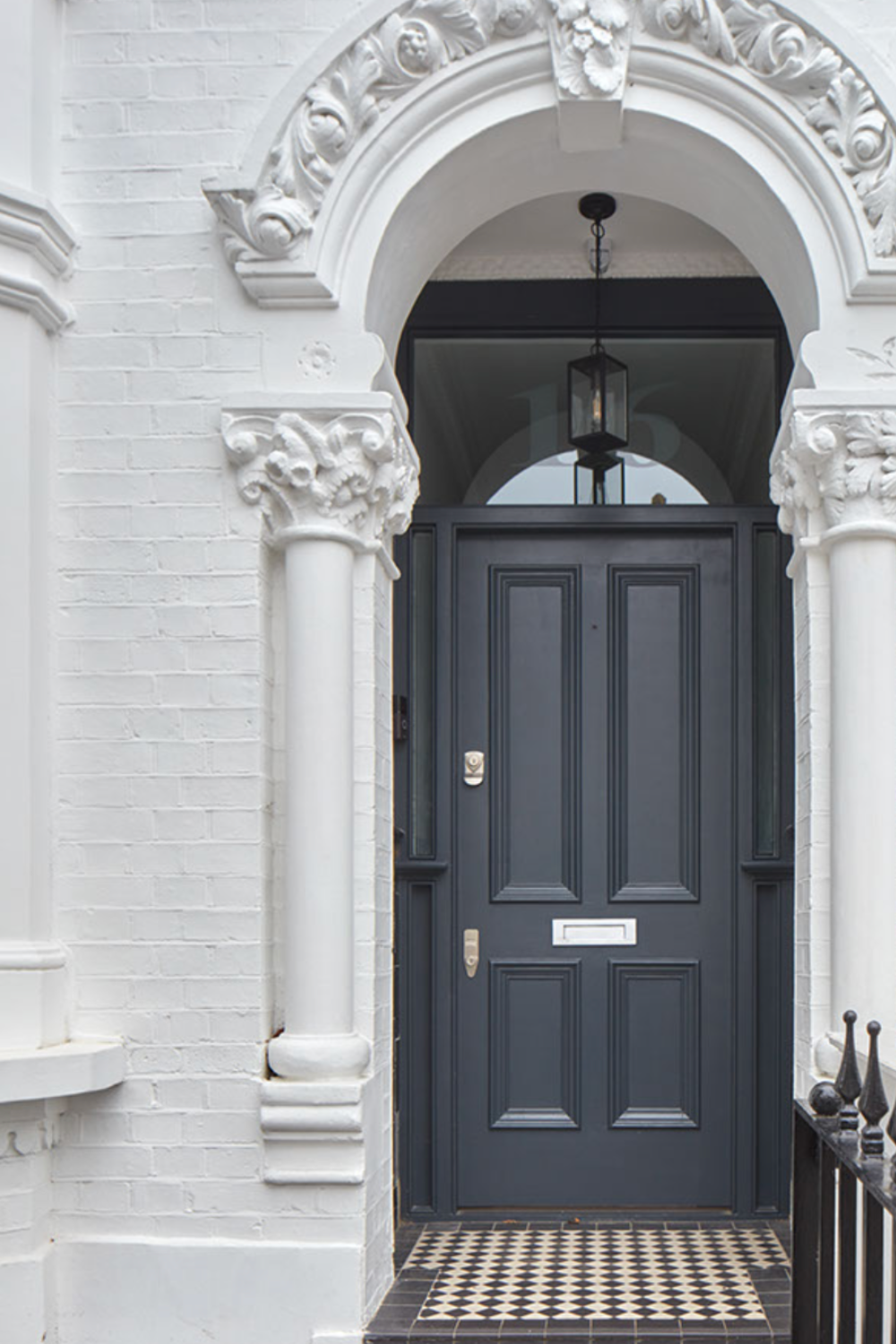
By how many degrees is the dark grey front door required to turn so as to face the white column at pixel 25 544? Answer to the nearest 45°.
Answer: approximately 45° to its right

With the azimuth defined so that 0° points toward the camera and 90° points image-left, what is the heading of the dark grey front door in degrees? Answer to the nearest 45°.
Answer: approximately 0°

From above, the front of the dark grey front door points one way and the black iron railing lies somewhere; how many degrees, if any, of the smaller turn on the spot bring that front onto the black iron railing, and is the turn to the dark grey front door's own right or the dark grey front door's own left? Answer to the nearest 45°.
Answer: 0° — it already faces it
